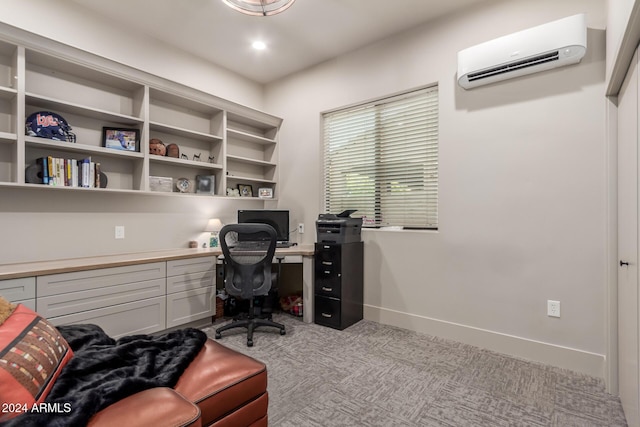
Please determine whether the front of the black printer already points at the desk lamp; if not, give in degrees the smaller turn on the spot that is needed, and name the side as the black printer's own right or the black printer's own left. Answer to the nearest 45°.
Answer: approximately 45° to the black printer's own right

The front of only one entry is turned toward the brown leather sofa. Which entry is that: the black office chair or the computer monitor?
the computer monitor

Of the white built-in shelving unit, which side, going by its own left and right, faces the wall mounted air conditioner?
front

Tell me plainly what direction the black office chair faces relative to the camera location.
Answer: facing away from the viewer

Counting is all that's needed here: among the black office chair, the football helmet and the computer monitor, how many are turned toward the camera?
1

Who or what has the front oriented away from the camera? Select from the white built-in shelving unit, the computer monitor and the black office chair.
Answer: the black office chair

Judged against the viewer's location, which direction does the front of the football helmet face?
facing to the right of the viewer

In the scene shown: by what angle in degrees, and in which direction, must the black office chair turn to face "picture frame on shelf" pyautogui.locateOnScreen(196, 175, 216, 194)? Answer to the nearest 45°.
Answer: approximately 45° to its left

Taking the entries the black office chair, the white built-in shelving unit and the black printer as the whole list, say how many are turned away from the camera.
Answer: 1

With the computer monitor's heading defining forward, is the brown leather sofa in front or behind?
in front

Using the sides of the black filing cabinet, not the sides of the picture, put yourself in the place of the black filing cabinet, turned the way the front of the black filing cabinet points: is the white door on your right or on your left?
on your left

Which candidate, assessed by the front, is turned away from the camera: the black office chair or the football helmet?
the black office chair

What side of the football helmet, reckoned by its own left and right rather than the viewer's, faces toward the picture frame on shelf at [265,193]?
front
